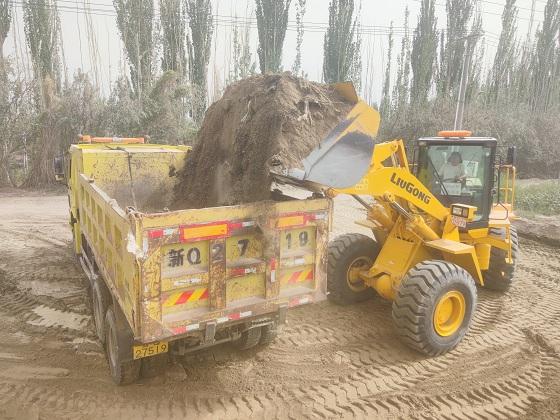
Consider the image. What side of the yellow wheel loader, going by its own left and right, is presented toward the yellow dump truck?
front

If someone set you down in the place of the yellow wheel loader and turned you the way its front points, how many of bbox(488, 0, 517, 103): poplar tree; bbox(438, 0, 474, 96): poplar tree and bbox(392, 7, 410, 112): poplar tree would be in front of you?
0

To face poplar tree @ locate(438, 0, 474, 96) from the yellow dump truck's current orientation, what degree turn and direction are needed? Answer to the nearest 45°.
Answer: approximately 90° to its right

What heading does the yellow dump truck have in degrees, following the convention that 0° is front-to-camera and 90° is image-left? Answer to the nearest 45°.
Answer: approximately 135°

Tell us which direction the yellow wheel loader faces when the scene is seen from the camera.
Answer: facing the viewer and to the left of the viewer

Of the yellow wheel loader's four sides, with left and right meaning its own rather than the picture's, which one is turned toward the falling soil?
front

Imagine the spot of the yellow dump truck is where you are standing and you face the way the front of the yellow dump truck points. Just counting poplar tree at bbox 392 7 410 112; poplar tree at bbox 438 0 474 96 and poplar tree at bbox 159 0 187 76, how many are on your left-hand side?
0

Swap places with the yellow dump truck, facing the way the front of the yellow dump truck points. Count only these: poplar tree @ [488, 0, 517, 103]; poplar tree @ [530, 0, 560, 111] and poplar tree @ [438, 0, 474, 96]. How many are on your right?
3

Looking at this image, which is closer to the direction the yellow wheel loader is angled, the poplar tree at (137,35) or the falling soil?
the falling soil

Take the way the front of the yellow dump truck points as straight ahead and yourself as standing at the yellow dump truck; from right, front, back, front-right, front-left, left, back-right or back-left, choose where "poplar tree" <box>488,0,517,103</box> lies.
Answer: right

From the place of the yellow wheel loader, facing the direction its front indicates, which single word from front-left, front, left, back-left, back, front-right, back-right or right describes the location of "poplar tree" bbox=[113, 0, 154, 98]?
right

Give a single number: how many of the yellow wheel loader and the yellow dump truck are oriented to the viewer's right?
0
